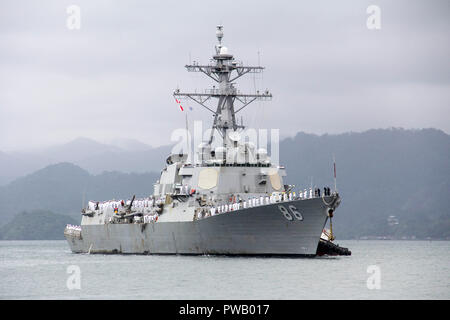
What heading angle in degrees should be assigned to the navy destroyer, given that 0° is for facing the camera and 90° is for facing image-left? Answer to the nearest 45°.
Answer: approximately 315°
